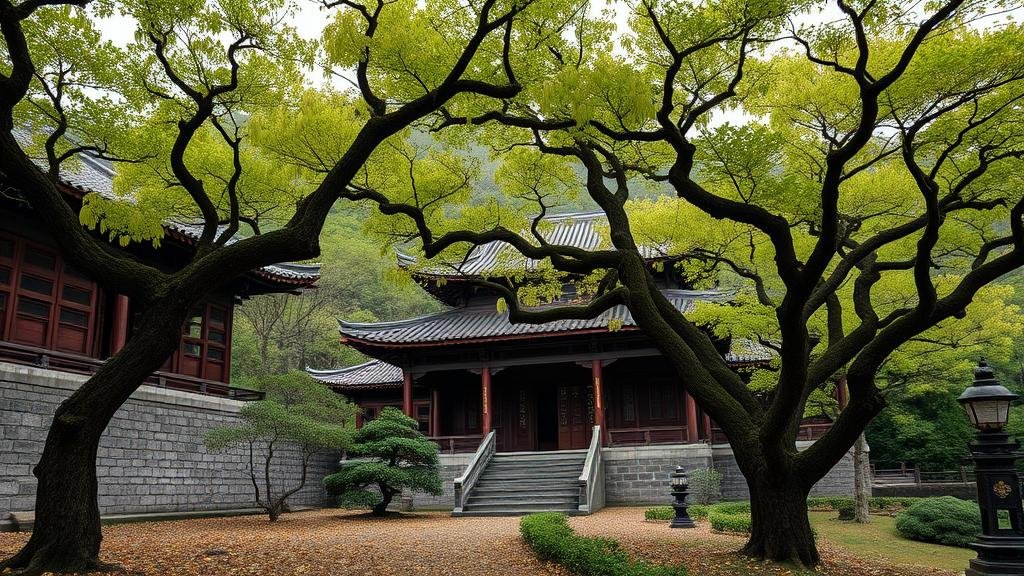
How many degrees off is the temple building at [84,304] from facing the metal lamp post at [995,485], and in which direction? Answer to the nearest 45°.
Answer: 0° — it already faces it

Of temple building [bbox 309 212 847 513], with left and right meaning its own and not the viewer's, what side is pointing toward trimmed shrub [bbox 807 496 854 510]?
left

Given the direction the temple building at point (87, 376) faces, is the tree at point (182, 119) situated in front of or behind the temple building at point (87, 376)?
in front

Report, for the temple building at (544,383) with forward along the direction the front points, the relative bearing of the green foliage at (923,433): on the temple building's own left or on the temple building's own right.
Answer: on the temple building's own left

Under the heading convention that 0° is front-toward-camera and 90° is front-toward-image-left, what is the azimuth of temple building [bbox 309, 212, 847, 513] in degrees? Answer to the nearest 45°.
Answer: approximately 0°

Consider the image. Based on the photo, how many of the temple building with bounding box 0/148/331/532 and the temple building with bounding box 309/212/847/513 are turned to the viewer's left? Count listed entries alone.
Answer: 0

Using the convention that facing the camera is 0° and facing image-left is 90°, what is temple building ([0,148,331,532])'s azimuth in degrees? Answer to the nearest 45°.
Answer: approximately 315°

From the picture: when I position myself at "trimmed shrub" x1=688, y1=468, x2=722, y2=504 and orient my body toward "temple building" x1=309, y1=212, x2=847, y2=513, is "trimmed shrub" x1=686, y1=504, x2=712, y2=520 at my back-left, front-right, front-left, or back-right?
back-left

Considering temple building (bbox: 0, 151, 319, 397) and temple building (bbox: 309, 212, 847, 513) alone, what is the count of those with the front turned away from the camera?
0

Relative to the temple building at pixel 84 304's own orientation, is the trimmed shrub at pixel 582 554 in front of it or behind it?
in front

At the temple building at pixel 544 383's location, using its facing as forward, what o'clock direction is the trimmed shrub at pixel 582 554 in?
The trimmed shrub is roughly at 12 o'clock from the temple building.

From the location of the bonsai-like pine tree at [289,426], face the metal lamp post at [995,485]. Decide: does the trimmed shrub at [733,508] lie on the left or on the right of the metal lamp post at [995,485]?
left

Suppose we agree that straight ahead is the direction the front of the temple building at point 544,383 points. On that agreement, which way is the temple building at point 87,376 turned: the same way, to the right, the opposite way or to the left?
to the left
